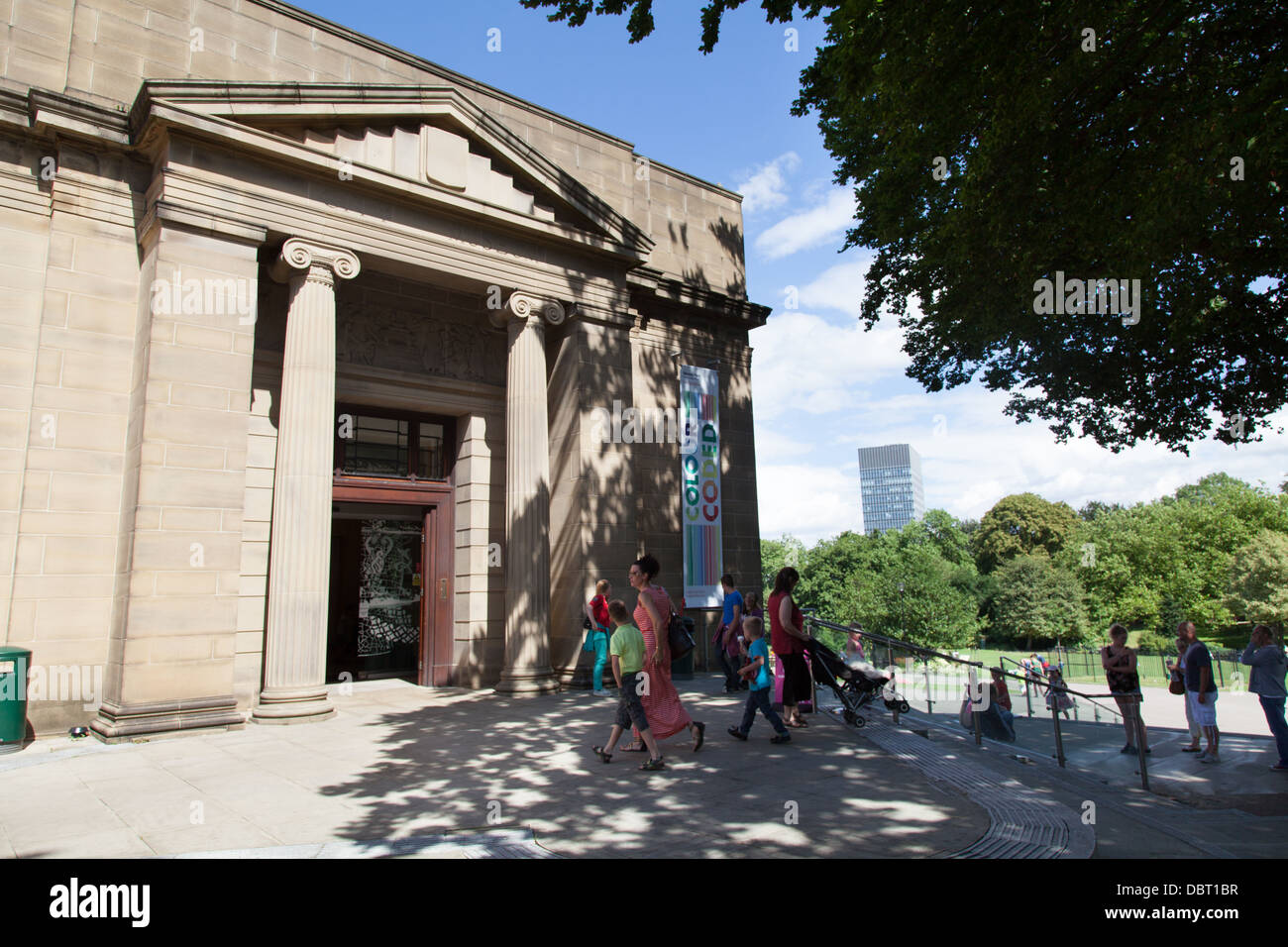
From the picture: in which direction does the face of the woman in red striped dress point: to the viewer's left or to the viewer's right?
to the viewer's left

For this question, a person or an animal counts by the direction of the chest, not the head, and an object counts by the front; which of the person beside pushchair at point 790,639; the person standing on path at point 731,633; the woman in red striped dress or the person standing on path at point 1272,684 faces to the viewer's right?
the person beside pushchair at point 790,639

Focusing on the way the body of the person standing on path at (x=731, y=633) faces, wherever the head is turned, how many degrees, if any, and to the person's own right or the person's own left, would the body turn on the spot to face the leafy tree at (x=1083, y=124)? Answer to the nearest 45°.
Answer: approximately 90° to the person's own left

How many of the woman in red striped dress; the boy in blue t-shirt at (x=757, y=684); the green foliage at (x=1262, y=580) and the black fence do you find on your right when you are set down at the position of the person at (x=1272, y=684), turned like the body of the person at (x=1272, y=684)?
2

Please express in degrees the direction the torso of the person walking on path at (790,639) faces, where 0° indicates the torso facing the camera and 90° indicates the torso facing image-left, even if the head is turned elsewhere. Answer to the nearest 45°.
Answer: approximately 270°

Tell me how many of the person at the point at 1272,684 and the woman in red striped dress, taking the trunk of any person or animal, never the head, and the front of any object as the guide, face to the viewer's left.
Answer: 2

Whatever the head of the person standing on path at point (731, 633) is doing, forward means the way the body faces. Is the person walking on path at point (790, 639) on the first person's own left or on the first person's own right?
on the first person's own left

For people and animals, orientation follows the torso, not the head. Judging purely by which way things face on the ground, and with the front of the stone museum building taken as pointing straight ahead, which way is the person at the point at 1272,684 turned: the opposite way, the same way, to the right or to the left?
the opposite way

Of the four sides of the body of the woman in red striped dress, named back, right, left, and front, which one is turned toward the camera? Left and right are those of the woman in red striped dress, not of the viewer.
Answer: left

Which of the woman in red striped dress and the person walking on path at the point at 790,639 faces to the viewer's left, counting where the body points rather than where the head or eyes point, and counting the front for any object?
the woman in red striped dress
